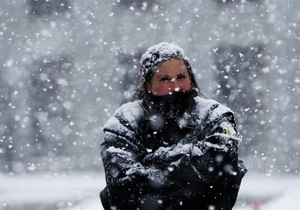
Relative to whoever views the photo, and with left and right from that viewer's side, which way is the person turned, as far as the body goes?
facing the viewer

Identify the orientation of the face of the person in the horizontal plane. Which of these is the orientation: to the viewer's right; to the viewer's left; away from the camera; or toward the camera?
toward the camera
